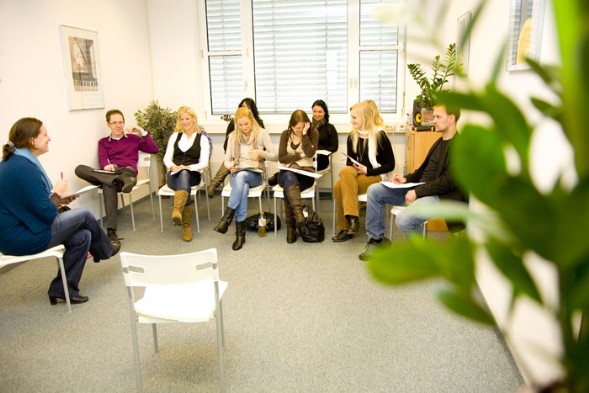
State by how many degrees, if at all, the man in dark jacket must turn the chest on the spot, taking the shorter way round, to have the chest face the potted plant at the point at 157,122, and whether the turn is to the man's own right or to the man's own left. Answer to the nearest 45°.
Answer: approximately 45° to the man's own right

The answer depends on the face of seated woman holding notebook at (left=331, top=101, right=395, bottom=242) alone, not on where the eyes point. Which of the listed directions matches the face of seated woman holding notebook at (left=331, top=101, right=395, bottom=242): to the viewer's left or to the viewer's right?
to the viewer's left

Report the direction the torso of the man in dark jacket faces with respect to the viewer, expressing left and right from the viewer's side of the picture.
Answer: facing to the left of the viewer

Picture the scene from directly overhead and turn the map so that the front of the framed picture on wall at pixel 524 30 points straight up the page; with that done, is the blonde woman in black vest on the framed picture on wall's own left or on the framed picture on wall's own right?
on the framed picture on wall's own right

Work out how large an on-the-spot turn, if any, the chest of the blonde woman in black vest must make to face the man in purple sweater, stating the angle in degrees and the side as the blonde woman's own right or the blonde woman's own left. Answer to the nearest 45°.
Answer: approximately 90° to the blonde woman's own right

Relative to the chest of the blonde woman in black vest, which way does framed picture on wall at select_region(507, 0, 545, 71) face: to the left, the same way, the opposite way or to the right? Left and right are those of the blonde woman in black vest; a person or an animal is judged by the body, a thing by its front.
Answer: to the right

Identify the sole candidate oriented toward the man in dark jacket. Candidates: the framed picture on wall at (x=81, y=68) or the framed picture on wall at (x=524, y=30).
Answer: the framed picture on wall at (x=81, y=68)

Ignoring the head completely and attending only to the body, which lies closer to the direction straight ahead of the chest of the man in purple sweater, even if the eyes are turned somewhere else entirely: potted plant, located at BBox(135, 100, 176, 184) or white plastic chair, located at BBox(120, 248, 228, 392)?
the white plastic chair
